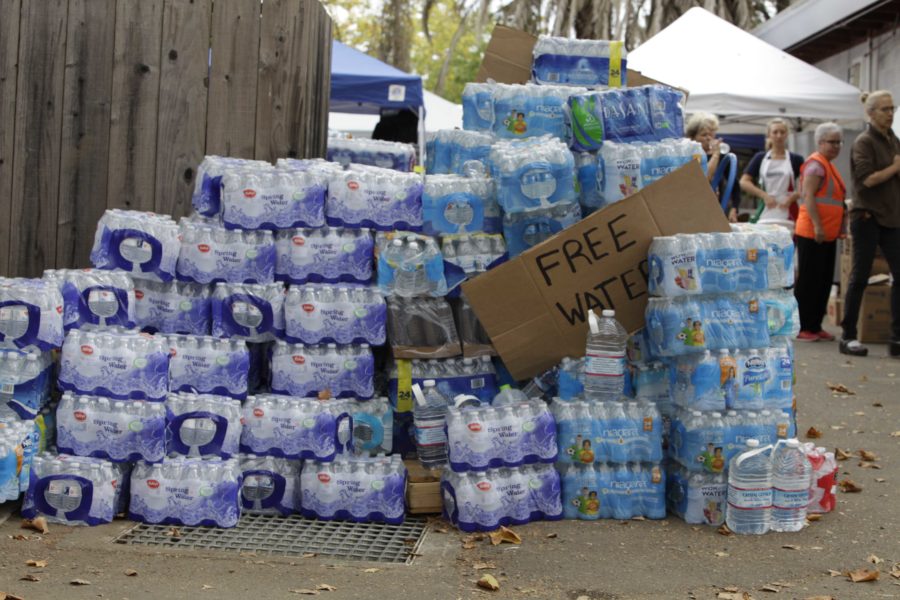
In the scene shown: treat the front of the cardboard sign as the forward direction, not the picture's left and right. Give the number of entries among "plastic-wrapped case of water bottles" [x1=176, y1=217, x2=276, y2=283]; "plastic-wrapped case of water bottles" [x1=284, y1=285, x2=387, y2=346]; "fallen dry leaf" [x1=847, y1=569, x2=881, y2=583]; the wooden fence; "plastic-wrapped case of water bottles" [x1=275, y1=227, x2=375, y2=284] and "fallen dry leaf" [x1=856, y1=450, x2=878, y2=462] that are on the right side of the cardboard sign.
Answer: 4

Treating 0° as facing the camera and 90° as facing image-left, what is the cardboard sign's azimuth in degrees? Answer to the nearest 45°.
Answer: approximately 0°

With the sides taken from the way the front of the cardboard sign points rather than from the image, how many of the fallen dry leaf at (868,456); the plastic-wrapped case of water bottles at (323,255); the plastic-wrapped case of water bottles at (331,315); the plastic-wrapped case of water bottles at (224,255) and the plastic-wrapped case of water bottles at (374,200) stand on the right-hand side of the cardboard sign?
4

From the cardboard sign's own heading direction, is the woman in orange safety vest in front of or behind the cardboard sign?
behind

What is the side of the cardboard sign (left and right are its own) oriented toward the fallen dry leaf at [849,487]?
left

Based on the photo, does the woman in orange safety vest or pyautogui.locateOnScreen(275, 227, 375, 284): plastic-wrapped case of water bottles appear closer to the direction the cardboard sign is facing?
the plastic-wrapped case of water bottles

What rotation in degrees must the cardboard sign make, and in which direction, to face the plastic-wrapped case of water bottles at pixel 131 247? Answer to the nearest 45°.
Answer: approximately 90° to its right

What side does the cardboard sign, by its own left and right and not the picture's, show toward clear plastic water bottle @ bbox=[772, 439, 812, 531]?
left

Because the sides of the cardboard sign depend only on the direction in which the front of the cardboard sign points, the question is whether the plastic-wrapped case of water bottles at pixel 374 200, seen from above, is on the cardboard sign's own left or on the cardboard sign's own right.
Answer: on the cardboard sign's own right

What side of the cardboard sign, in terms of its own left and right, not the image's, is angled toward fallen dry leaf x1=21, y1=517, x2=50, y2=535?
right

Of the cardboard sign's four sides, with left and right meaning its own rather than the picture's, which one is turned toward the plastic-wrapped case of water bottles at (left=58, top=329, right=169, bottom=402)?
right
